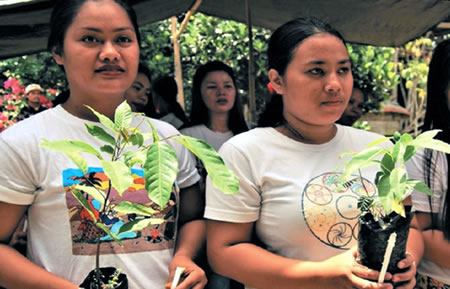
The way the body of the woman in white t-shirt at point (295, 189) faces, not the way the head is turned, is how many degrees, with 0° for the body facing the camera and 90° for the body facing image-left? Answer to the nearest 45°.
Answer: approximately 315°

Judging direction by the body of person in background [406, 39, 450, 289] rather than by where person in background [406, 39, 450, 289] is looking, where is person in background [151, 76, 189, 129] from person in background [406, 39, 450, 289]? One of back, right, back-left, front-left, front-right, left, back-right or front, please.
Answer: back

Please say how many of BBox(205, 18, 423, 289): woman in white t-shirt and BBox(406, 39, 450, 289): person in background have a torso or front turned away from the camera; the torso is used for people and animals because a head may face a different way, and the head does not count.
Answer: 0

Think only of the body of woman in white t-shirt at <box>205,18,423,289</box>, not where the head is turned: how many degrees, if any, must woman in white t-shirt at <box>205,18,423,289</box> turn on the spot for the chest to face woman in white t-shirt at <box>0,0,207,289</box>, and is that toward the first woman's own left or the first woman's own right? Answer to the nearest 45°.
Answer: approximately 135° to the first woman's own right

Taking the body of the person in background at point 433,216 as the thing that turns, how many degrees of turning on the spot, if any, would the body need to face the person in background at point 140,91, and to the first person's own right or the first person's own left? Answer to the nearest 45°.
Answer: approximately 180°

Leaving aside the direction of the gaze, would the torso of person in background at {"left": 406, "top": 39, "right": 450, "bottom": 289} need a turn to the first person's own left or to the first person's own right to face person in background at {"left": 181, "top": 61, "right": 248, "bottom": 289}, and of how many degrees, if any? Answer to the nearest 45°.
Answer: approximately 180°

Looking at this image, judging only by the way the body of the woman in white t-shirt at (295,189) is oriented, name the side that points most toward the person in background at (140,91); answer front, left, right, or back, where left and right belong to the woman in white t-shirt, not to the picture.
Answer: back
